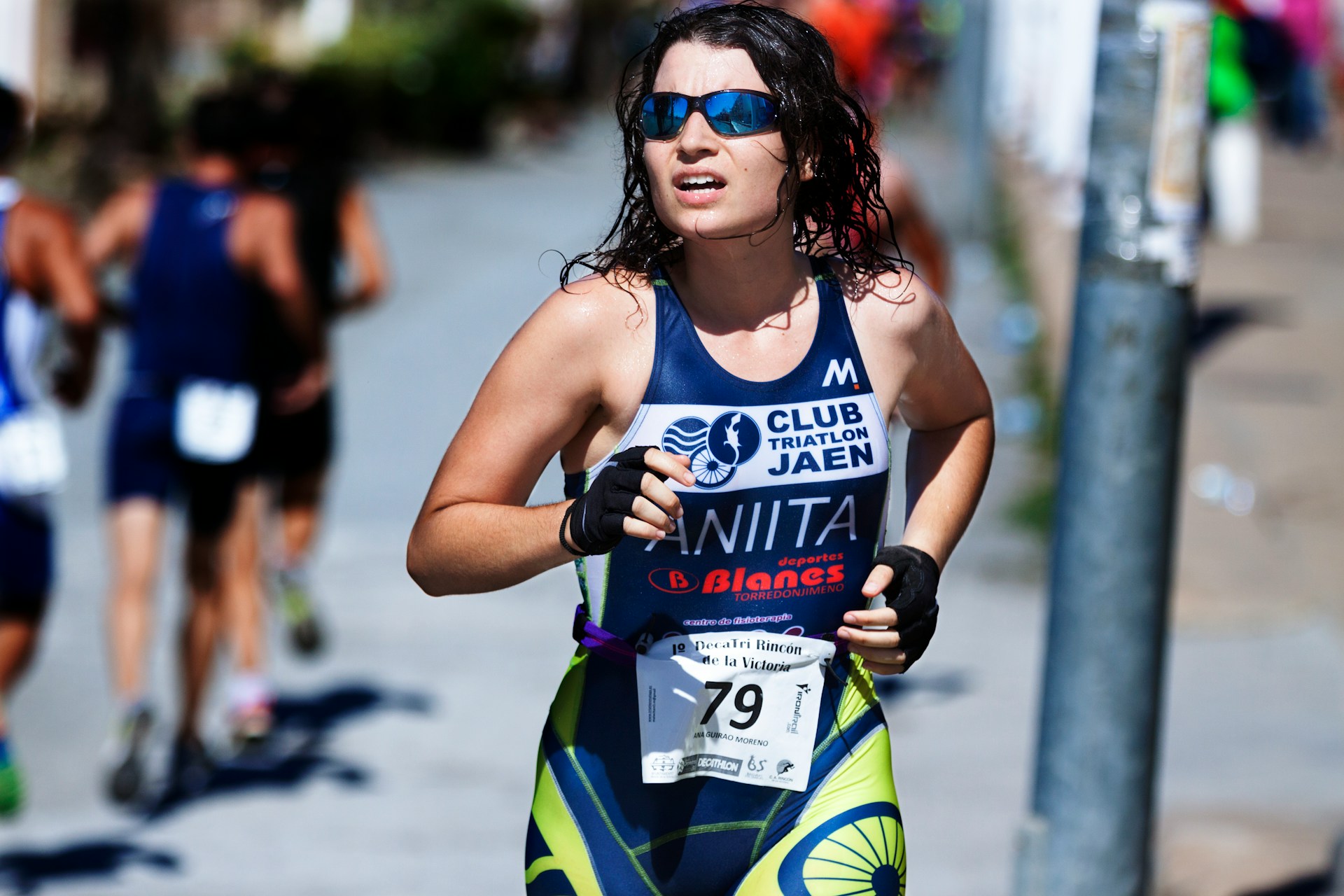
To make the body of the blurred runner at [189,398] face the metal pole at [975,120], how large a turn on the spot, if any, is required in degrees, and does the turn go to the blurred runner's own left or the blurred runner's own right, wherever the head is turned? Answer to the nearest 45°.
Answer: approximately 45° to the blurred runner's own right

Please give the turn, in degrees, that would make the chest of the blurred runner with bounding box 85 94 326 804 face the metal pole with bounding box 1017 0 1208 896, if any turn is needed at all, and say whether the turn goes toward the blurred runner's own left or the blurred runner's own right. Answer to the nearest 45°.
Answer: approximately 135° to the blurred runner's own right

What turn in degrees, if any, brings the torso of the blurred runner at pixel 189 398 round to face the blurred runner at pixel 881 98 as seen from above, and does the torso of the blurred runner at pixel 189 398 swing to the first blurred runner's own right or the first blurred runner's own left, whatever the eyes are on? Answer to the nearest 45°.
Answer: approximately 90° to the first blurred runner's own right

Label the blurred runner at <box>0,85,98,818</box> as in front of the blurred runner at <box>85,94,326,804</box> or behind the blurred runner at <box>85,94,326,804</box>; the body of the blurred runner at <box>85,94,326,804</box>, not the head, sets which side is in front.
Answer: behind

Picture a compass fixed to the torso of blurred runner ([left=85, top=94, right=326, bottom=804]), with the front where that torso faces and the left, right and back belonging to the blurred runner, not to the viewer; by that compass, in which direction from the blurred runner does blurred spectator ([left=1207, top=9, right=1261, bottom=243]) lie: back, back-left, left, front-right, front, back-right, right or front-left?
front-right

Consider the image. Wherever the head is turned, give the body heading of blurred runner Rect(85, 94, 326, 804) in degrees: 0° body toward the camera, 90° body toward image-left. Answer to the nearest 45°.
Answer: approximately 180°
